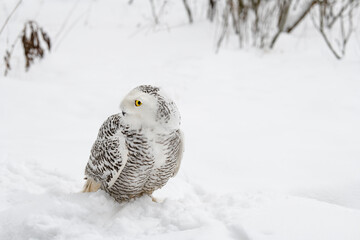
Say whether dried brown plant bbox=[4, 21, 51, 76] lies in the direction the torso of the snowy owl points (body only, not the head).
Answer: no
